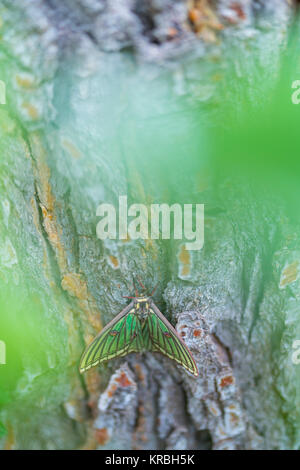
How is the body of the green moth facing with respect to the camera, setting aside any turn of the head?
away from the camera
